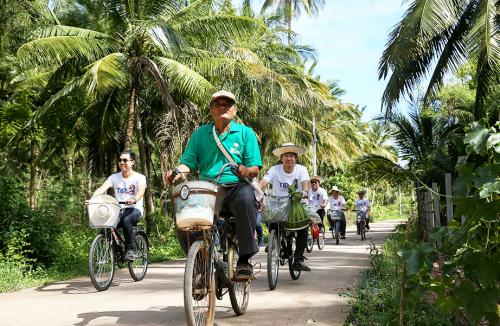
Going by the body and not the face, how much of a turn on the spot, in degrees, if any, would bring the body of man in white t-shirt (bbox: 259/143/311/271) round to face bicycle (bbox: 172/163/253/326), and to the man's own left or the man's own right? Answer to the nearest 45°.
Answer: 0° — they already face it

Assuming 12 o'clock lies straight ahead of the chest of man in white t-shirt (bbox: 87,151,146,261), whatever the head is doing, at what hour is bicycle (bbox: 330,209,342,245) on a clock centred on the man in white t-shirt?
The bicycle is roughly at 6 o'clock from the man in white t-shirt.

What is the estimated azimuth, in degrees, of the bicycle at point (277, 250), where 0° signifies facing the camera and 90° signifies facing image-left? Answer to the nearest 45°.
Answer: approximately 45°

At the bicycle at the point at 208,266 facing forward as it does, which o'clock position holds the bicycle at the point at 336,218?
the bicycle at the point at 336,218 is roughly at 5 o'clock from the bicycle at the point at 208,266.

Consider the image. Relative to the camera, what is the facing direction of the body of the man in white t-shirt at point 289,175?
toward the camera

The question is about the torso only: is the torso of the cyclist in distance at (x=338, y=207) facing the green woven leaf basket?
yes

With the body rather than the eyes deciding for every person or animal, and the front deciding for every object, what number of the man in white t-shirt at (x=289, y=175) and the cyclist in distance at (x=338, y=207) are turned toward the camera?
2

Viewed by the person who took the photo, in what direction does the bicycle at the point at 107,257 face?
facing the viewer and to the left of the viewer

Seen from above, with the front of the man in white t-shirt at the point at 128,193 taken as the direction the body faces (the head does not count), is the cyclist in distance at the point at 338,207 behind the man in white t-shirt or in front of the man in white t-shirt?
behind

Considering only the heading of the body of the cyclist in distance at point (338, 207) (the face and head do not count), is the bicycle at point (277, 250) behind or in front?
in front

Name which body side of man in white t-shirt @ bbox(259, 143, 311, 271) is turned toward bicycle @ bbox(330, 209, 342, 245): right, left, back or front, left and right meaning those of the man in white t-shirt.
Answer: back

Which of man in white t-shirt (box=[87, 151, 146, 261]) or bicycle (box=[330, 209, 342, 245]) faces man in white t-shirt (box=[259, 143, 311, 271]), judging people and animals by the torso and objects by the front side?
the bicycle

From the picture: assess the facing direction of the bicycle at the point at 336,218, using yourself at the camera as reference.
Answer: facing the viewer
